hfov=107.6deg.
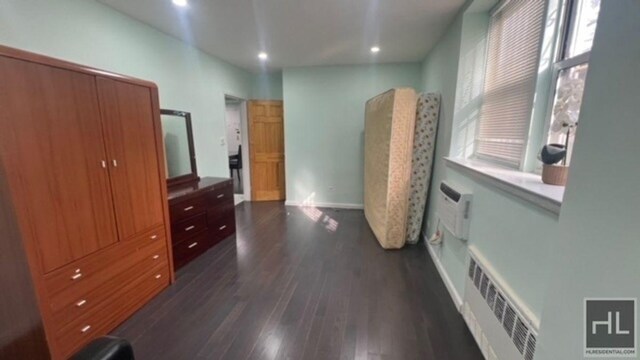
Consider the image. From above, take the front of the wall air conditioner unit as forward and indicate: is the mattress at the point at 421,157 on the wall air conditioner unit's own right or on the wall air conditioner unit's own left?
on the wall air conditioner unit's own right

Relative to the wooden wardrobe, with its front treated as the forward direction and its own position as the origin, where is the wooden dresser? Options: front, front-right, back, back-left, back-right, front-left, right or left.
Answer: left

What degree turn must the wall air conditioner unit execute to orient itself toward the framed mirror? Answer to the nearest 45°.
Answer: approximately 45° to its right

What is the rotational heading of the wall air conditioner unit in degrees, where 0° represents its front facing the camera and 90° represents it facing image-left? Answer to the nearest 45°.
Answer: approximately 45°

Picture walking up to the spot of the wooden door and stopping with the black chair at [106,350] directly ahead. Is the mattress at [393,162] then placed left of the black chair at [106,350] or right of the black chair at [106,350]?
left

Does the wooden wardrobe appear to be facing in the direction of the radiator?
yes

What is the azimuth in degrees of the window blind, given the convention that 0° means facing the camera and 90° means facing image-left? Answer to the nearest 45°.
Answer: approximately 45°

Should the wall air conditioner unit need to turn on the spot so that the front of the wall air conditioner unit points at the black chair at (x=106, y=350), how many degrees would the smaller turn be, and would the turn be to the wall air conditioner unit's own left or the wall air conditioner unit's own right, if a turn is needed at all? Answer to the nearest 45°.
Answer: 0° — it already faces it

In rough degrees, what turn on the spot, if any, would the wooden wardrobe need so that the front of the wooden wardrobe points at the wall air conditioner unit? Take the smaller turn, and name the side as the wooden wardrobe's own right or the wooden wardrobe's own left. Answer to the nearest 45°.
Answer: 0° — it already faces it
